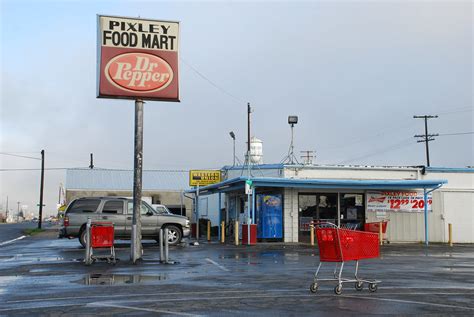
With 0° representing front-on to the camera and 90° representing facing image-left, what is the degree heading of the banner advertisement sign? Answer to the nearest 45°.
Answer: approximately 0°

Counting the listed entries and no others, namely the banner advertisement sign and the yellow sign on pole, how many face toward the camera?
2

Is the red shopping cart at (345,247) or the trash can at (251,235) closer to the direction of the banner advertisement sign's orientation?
the red shopping cart

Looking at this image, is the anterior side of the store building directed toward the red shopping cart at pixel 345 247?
yes

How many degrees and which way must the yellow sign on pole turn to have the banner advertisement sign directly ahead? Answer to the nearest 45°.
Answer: approximately 45° to its left

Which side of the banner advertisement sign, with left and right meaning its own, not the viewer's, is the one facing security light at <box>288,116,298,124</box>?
right

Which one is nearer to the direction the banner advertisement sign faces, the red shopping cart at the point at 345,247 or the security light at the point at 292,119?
the red shopping cart

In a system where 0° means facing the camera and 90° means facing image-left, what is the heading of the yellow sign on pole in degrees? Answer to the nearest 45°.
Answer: approximately 0°

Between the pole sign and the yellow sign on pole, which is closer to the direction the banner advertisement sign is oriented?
the pole sign
